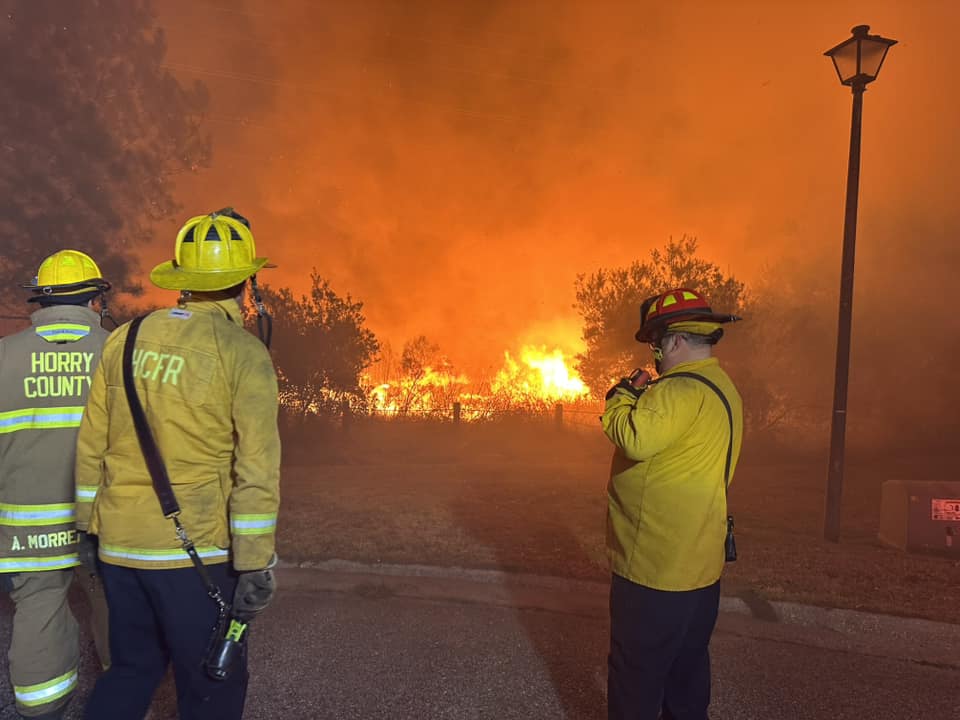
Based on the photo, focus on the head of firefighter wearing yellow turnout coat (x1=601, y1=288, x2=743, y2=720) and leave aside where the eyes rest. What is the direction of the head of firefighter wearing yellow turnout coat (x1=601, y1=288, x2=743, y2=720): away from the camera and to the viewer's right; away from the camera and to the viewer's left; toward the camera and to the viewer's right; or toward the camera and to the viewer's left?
away from the camera and to the viewer's left

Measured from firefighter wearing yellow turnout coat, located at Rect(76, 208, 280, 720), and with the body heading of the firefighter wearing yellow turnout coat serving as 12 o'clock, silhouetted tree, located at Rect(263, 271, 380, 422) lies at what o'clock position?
The silhouetted tree is roughly at 11 o'clock from the firefighter wearing yellow turnout coat.

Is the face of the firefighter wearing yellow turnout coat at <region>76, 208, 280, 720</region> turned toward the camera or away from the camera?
away from the camera

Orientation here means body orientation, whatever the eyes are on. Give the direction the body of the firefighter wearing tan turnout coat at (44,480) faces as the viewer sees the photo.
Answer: away from the camera

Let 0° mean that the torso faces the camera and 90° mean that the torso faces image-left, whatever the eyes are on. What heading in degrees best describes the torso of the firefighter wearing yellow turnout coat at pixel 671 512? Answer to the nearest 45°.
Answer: approximately 135°

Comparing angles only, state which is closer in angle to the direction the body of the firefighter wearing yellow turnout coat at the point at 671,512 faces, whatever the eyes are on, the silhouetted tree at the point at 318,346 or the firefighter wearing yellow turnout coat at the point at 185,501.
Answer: the silhouetted tree

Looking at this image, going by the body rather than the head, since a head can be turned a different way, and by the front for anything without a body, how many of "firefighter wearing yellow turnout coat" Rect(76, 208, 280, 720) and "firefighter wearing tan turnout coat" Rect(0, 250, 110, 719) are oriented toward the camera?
0

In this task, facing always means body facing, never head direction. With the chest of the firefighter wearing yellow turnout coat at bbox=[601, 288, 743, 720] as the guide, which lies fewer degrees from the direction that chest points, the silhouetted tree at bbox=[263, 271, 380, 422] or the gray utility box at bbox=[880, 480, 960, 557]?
the silhouetted tree

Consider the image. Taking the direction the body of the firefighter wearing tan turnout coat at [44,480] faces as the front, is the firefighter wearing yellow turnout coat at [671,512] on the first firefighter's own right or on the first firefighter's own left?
on the first firefighter's own right

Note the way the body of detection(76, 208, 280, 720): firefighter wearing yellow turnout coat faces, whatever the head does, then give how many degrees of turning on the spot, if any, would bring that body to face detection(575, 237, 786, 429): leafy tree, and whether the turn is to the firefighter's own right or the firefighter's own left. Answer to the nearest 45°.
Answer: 0° — they already face it

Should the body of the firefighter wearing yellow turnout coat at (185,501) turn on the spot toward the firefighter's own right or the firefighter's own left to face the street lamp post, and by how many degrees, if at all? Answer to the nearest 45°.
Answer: approximately 45° to the firefighter's own right

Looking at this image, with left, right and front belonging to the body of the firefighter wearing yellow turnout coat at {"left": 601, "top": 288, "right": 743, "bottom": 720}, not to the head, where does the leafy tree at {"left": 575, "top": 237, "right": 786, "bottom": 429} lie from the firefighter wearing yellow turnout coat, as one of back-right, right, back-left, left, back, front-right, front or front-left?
front-right

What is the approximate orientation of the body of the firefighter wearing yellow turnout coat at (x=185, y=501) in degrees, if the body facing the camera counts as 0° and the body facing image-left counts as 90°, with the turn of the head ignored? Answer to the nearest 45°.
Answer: approximately 225°
